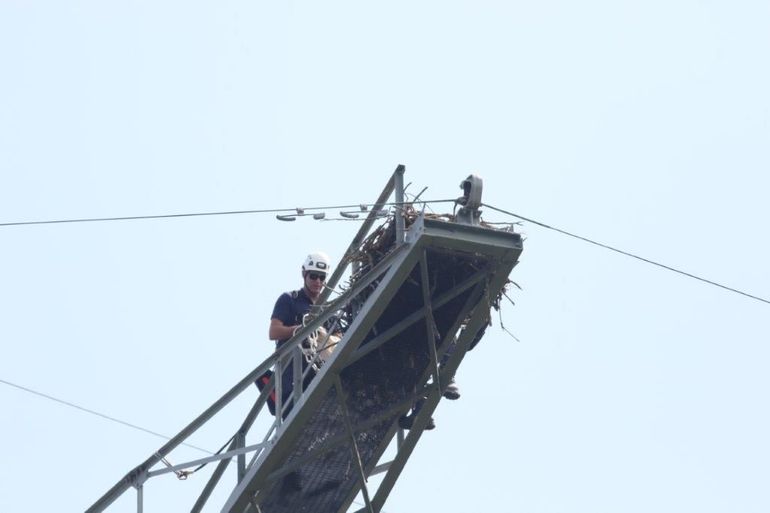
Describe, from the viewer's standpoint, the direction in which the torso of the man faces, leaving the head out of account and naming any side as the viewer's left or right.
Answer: facing the viewer and to the right of the viewer
